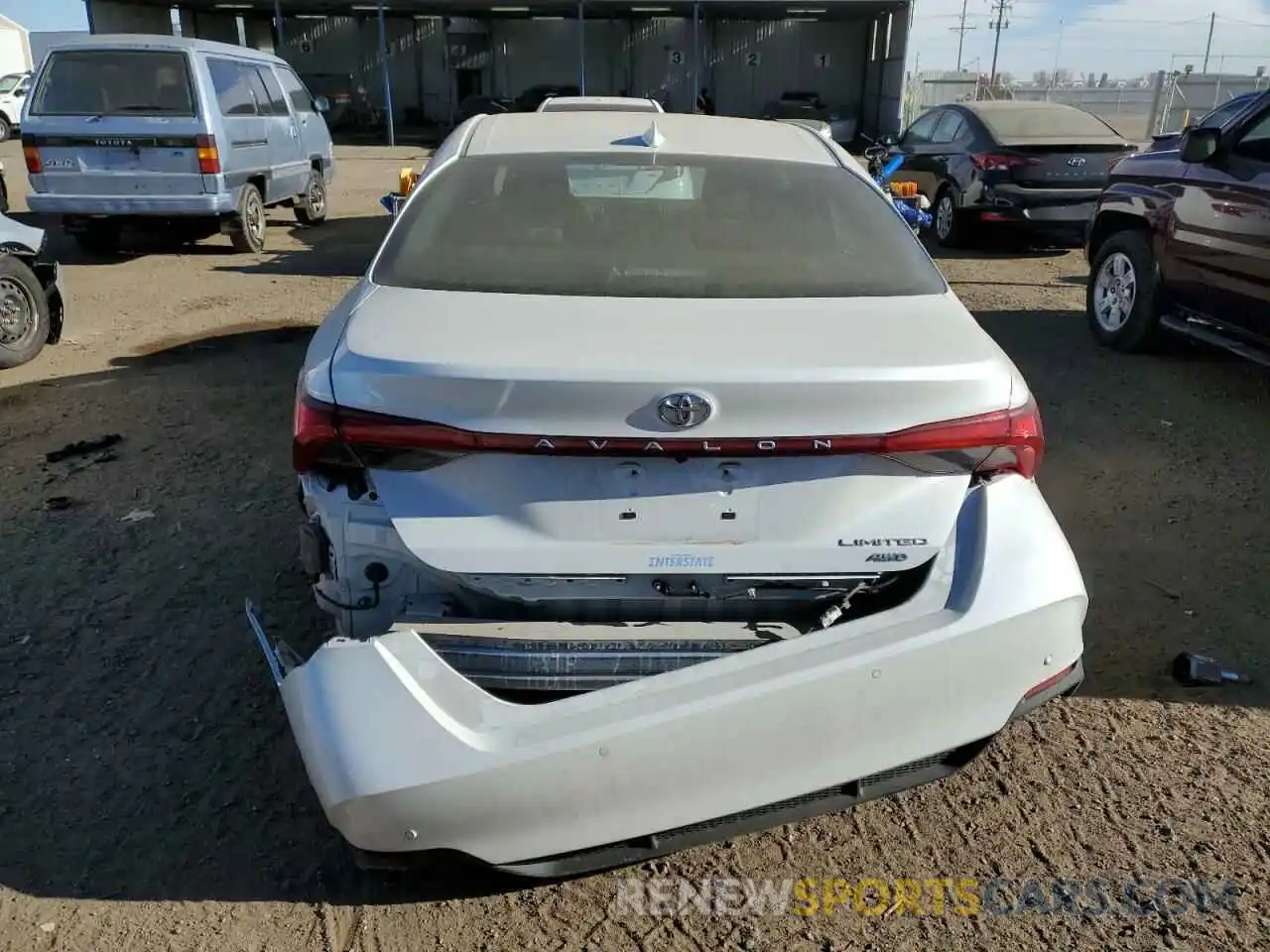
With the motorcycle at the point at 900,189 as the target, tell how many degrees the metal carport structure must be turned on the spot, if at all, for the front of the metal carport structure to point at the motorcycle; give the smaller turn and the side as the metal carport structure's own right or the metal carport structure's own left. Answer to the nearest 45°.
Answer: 0° — it already faces it

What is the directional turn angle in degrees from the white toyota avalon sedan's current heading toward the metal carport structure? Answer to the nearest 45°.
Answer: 0° — it already faces it

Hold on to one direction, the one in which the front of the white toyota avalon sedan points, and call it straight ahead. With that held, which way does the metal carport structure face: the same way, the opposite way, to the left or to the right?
the opposite way

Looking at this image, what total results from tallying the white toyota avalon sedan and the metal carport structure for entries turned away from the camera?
1

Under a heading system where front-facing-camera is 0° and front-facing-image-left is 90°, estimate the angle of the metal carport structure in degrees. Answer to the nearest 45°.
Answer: approximately 0°

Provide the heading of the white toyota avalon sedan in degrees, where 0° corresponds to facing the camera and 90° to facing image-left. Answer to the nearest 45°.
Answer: approximately 180°

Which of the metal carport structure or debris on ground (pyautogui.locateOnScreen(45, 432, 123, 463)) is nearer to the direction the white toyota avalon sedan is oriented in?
the metal carport structure

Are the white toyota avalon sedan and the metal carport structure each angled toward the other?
yes

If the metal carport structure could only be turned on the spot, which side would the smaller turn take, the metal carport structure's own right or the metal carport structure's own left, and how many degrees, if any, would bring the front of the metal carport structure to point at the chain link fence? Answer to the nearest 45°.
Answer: approximately 90° to the metal carport structure's own left

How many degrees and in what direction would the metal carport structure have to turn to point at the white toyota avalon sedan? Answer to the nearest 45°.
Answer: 0° — it already faces it
